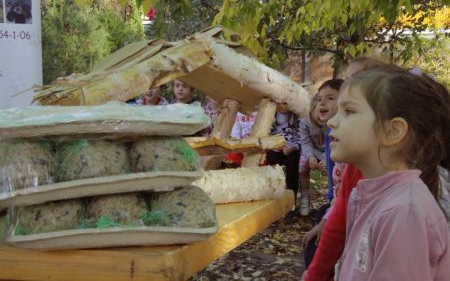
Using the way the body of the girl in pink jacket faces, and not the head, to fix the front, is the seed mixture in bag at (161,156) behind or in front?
in front

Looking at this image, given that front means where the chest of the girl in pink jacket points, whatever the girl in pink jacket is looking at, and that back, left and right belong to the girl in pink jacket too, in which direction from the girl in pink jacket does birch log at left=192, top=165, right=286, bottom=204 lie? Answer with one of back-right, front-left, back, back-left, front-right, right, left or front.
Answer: front-right

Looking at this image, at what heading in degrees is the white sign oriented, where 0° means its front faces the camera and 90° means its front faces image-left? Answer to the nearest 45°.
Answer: approximately 0°

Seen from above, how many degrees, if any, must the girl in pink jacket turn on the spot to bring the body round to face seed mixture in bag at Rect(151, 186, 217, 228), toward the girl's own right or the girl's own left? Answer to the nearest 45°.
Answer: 0° — they already face it

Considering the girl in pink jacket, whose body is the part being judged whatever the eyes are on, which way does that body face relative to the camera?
to the viewer's left

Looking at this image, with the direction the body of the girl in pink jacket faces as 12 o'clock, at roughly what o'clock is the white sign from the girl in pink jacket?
The white sign is roughly at 1 o'clock from the girl in pink jacket.

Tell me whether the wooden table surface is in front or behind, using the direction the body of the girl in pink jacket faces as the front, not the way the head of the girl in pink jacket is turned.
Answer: in front

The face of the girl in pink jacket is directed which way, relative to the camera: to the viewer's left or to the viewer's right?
to the viewer's left

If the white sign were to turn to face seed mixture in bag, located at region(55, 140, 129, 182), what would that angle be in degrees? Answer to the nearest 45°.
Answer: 0° — it already faces it

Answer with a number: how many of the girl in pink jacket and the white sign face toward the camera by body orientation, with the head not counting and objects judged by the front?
1
